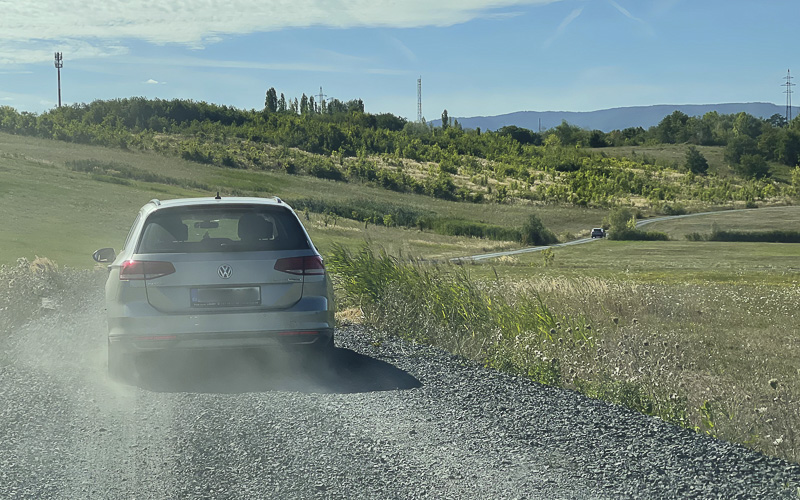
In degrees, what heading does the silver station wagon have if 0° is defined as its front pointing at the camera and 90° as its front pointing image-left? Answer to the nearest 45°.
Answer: approximately 180°
